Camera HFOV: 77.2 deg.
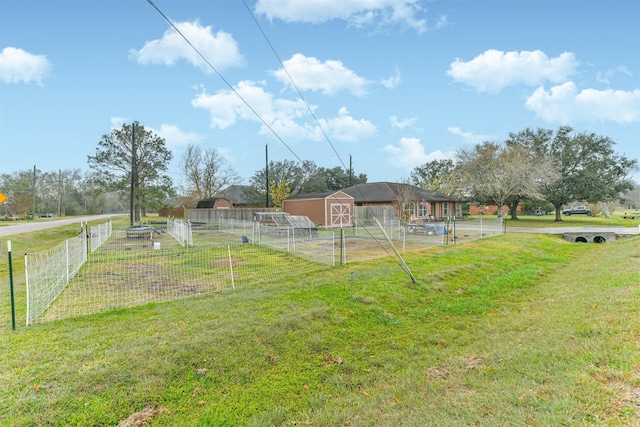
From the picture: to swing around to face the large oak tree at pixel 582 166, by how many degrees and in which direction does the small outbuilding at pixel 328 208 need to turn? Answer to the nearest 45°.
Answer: approximately 45° to its left

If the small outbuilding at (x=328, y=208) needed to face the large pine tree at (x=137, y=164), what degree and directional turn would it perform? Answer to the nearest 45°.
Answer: approximately 135° to its right

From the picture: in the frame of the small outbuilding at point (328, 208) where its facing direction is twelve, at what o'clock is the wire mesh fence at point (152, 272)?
The wire mesh fence is roughly at 2 o'clock from the small outbuilding.

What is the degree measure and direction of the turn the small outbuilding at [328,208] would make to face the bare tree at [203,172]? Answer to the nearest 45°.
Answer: approximately 180°

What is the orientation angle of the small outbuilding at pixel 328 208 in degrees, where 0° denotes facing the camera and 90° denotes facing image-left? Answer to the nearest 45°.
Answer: approximately 315°

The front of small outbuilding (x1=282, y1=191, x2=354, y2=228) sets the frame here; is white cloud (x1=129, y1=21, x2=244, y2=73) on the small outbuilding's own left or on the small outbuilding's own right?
on the small outbuilding's own left
